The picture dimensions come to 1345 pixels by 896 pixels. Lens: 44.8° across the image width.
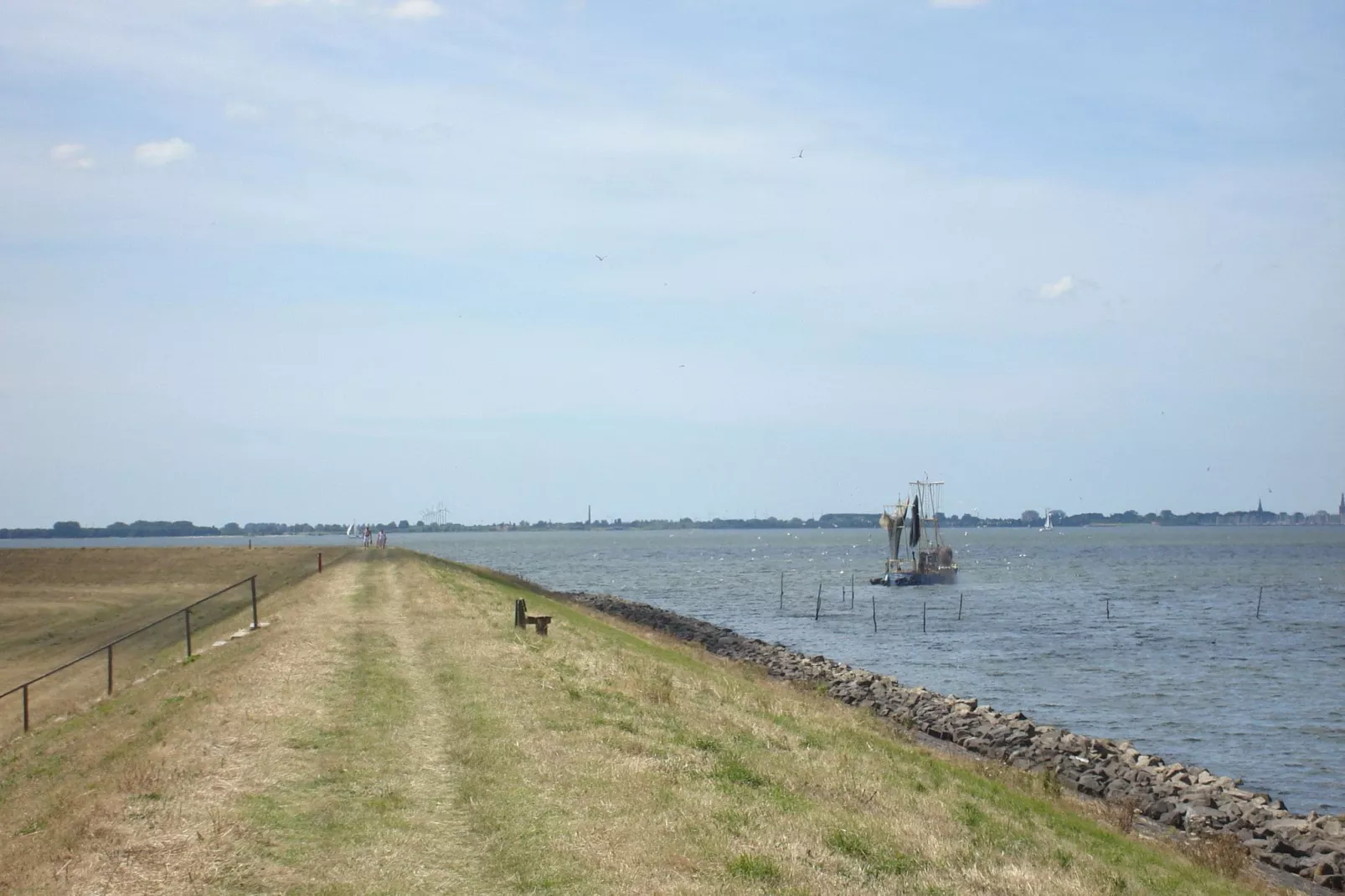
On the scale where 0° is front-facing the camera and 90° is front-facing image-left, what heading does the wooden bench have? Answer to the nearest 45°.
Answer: approximately 270°
